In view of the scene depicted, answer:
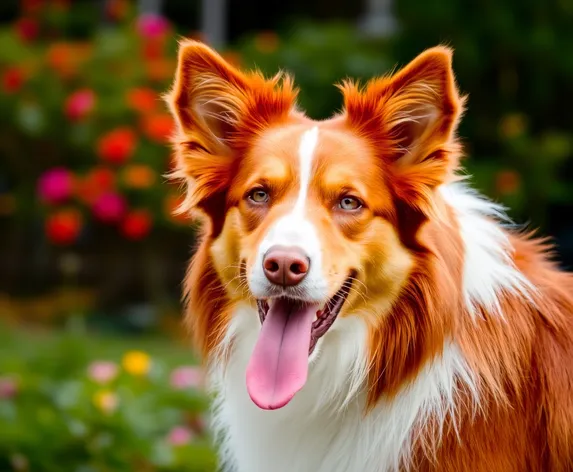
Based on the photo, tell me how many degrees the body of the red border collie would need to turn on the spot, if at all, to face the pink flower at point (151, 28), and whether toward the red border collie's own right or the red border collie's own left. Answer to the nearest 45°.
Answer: approximately 90° to the red border collie's own right

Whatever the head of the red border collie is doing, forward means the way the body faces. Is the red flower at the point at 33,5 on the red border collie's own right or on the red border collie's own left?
on the red border collie's own right

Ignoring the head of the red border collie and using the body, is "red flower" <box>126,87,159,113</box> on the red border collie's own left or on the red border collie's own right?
on the red border collie's own right

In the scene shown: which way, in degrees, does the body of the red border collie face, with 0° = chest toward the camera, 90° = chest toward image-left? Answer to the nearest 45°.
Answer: approximately 45°

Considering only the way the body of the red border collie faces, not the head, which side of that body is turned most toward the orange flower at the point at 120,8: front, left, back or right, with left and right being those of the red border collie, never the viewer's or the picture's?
right
